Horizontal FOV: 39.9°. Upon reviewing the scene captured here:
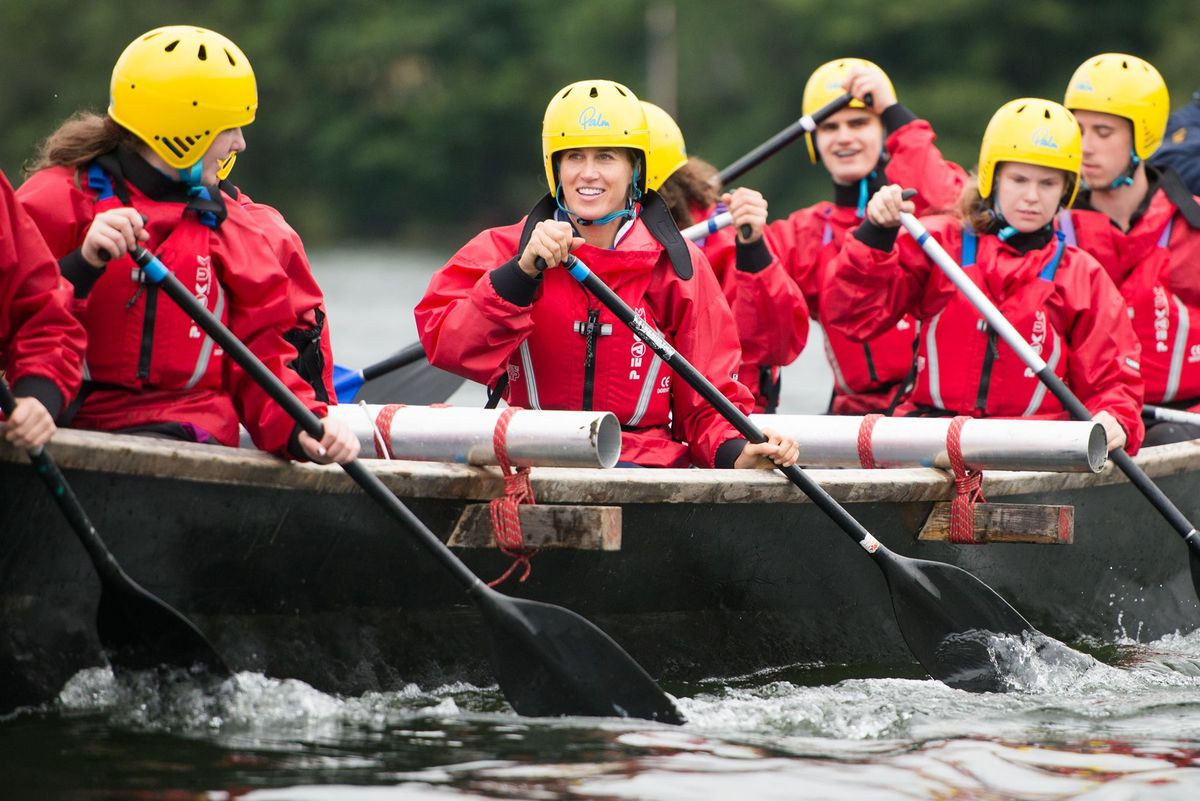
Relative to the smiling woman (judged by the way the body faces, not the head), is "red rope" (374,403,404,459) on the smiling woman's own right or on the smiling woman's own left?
on the smiling woman's own right

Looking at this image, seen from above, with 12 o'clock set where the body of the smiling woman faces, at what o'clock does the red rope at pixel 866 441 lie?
The red rope is roughly at 8 o'clock from the smiling woman.

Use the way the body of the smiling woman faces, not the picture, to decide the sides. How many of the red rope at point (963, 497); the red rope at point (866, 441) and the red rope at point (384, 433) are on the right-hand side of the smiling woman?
1

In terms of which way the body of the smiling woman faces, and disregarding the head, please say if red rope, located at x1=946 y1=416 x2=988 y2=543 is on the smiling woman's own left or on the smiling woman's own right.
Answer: on the smiling woman's own left

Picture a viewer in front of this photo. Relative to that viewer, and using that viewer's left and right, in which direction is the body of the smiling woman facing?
facing the viewer
